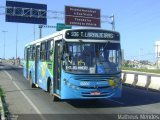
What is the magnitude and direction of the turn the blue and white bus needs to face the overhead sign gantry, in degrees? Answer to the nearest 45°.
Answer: approximately 135° to its left

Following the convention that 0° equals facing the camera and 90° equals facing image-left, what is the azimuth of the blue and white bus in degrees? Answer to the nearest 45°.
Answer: approximately 315°

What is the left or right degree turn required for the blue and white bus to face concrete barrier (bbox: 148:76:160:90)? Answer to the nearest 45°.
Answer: approximately 90° to its left

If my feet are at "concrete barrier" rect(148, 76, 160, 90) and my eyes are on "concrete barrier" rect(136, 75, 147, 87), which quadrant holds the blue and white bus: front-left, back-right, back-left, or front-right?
back-left

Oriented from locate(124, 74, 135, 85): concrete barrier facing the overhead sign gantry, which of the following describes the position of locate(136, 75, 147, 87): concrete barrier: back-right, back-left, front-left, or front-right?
back-left

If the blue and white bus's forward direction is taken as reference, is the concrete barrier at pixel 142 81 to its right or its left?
on its left
